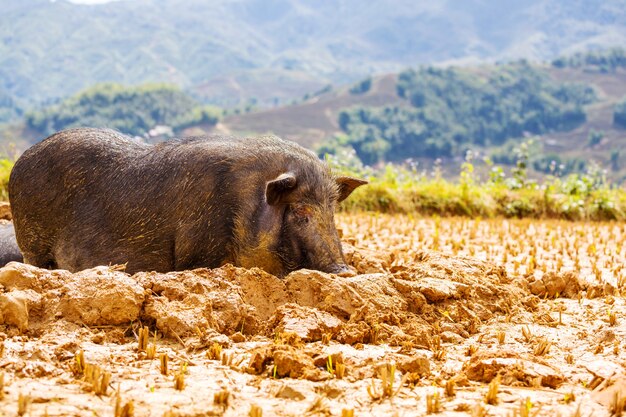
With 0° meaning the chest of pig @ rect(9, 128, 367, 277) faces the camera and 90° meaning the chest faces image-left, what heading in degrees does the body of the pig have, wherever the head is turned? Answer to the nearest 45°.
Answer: approximately 270°
